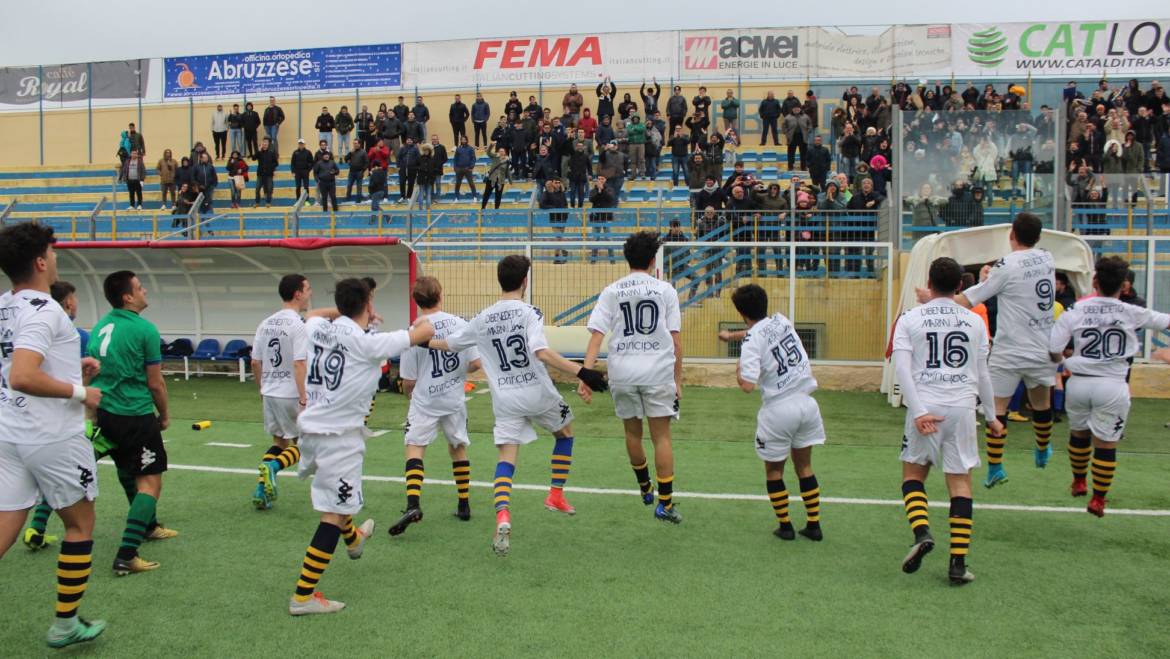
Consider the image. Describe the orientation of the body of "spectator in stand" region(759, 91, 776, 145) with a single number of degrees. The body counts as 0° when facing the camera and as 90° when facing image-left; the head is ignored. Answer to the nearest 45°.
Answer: approximately 0°

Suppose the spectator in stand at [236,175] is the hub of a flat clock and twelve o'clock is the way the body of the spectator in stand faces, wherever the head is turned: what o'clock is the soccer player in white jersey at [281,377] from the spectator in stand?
The soccer player in white jersey is roughly at 12 o'clock from the spectator in stand.

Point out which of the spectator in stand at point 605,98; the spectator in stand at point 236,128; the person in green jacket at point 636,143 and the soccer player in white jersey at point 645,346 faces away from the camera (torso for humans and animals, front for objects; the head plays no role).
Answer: the soccer player in white jersey

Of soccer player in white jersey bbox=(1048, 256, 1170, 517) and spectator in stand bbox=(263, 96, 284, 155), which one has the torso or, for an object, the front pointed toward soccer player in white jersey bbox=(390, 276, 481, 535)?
the spectator in stand

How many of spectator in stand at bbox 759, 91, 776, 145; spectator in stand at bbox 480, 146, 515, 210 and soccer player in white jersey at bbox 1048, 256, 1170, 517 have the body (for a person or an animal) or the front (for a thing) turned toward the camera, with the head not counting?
2

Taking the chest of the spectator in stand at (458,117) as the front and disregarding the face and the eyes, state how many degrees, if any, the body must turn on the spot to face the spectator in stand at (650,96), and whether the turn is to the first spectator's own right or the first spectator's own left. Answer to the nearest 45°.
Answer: approximately 90° to the first spectator's own left

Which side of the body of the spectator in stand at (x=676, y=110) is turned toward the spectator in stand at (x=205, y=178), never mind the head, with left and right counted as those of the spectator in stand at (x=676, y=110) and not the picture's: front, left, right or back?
right

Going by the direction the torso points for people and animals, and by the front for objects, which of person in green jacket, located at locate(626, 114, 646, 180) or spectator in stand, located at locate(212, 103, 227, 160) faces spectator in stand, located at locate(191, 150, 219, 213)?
spectator in stand, located at locate(212, 103, 227, 160)

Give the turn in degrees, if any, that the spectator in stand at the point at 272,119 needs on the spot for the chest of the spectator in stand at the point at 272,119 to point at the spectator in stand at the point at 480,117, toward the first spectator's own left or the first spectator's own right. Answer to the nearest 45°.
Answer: approximately 45° to the first spectator's own left
